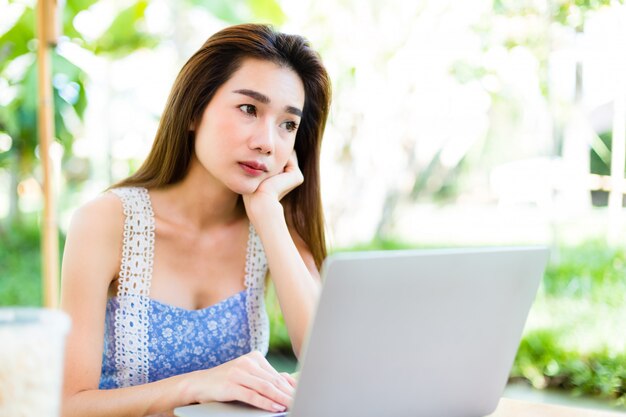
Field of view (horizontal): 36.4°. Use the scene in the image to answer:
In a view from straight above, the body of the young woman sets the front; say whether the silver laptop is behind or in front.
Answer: in front

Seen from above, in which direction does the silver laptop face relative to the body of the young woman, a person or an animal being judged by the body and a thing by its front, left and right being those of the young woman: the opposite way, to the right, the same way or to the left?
the opposite way

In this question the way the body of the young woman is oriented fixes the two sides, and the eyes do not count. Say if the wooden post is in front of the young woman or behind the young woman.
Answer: behind

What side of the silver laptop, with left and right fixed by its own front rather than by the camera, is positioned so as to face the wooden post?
front

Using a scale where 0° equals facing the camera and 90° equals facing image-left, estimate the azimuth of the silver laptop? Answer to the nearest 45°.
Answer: approximately 135°

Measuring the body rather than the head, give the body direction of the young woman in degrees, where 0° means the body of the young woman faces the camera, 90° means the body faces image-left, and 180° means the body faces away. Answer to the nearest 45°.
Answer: approximately 315°

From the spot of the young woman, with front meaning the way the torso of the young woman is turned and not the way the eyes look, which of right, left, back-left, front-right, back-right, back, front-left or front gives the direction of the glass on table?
front-right

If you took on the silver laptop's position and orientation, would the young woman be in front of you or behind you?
in front
